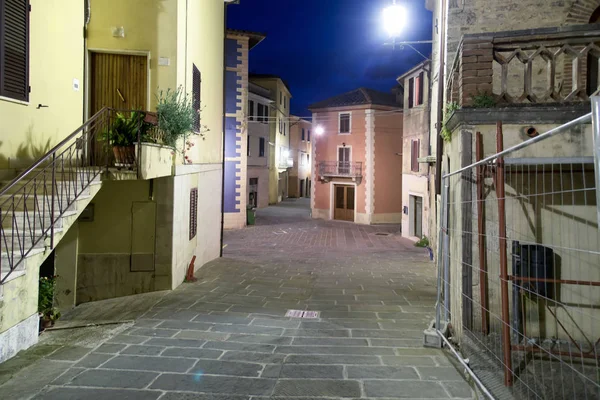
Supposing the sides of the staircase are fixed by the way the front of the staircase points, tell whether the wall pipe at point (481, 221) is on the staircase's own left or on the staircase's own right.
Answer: on the staircase's own left

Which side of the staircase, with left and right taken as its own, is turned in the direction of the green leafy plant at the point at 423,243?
back

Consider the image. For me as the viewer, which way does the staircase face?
facing the viewer and to the left of the viewer

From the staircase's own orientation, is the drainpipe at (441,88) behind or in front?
behind

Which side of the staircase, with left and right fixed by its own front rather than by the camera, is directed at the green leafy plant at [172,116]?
back
